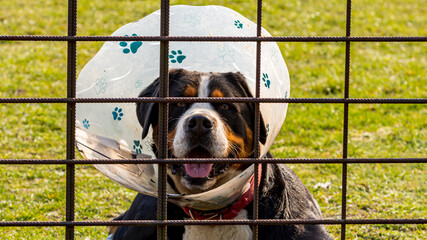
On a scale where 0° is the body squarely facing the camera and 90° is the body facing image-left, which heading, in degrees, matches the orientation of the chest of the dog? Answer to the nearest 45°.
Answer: approximately 0°
